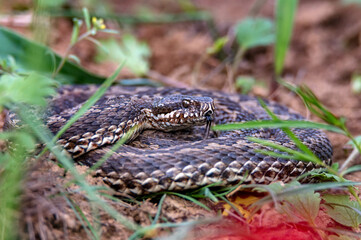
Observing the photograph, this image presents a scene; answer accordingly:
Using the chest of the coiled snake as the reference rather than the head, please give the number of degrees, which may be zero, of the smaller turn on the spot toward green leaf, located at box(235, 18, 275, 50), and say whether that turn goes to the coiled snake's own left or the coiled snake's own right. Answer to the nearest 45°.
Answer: approximately 45° to the coiled snake's own left

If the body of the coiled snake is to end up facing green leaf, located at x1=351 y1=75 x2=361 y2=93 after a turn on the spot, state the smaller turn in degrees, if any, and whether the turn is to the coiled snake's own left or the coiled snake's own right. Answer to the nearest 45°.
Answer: approximately 45° to the coiled snake's own left

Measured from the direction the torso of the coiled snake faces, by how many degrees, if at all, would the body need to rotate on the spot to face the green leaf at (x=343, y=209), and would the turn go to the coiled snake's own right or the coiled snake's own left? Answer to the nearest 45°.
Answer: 0° — it already faces it

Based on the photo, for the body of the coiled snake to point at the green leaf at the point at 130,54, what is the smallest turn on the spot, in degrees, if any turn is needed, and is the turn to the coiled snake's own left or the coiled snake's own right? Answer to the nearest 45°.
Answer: approximately 90° to the coiled snake's own left

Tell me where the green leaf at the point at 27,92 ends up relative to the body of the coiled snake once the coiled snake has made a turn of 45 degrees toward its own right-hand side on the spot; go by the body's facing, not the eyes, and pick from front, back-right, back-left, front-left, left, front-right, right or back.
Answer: right

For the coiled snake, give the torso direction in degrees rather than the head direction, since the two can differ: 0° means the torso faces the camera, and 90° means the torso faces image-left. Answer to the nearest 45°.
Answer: approximately 270°

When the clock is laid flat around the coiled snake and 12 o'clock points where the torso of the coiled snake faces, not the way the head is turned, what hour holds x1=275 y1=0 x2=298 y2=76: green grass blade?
The green grass blade is roughly at 11 o'clock from the coiled snake.
